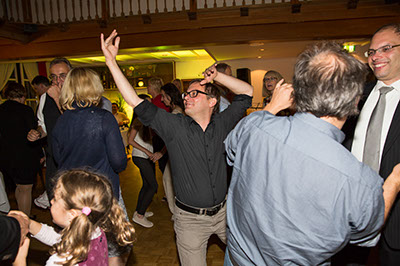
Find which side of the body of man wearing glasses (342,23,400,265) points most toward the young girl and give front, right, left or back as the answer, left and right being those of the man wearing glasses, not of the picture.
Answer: front

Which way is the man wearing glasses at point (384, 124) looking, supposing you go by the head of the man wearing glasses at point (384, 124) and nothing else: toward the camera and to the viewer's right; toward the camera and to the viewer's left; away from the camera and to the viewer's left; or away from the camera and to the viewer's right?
toward the camera and to the viewer's left

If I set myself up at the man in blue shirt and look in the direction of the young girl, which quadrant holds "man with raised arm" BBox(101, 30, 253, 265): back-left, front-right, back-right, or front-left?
front-right

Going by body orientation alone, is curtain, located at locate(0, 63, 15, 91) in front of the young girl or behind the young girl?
in front

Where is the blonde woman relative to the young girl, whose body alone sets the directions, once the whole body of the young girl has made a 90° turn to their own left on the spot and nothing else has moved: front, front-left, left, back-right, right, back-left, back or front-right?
back-right

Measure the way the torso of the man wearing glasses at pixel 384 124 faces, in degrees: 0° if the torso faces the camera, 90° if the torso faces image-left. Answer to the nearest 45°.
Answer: approximately 45°

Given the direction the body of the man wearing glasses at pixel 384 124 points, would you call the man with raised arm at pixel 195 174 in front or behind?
in front

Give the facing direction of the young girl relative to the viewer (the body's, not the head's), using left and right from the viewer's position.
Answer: facing away from the viewer and to the left of the viewer

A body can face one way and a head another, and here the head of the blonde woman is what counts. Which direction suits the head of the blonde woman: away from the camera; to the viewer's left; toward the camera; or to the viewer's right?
away from the camera

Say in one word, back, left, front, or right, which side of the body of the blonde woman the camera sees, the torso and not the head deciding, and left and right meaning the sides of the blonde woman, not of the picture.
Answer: back

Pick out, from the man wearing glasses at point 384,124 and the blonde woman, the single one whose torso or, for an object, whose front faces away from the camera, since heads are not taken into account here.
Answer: the blonde woman

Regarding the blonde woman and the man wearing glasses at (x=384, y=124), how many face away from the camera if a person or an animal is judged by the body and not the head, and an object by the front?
1
